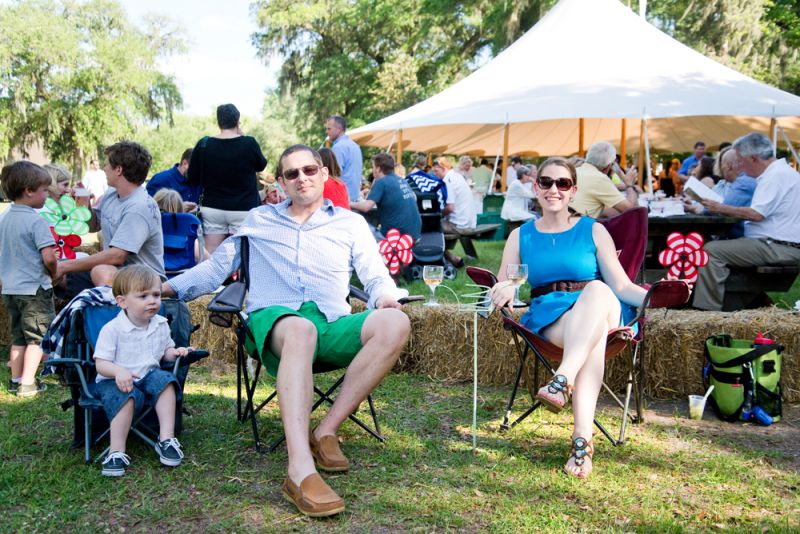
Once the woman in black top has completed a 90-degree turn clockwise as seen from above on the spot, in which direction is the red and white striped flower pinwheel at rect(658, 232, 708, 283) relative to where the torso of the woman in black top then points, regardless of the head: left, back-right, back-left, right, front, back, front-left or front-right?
front-right

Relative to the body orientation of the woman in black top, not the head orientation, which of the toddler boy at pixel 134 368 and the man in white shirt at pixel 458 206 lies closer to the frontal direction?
the man in white shirt

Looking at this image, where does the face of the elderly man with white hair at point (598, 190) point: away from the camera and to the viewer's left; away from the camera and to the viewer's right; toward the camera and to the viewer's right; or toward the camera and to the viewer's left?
away from the camera and to the viewer's right

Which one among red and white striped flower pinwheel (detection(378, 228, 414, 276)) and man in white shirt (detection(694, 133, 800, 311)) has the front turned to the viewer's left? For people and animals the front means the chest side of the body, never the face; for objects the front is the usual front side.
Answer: the man in white shirt

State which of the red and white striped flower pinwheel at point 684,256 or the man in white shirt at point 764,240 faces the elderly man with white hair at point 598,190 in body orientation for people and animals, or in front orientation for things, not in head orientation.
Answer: the man in white shirt

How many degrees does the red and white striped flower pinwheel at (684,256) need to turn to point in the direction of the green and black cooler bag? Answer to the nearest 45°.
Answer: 0° — it already faces it

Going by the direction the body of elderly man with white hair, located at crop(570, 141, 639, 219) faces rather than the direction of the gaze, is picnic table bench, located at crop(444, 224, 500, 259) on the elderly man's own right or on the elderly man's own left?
on the elderly man's own left

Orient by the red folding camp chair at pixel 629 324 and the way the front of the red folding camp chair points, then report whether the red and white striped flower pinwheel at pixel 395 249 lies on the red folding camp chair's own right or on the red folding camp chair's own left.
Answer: on the red folding camp chair's own right

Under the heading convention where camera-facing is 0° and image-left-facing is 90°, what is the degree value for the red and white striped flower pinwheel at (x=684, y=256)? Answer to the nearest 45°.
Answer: approximately 0°

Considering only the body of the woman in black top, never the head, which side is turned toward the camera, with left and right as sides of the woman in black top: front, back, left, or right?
back

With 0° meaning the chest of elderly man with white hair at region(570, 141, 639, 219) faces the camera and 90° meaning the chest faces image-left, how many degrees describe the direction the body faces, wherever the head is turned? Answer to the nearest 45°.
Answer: approximately 225°

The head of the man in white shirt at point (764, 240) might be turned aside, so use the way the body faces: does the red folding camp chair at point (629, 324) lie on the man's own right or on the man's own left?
on the man's own left

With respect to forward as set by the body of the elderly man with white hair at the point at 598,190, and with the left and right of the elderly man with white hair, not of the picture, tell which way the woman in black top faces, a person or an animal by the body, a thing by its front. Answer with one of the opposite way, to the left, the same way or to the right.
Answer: to the left

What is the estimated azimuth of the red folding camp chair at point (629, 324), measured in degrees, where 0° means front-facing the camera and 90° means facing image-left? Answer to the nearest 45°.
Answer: approximately 45°
